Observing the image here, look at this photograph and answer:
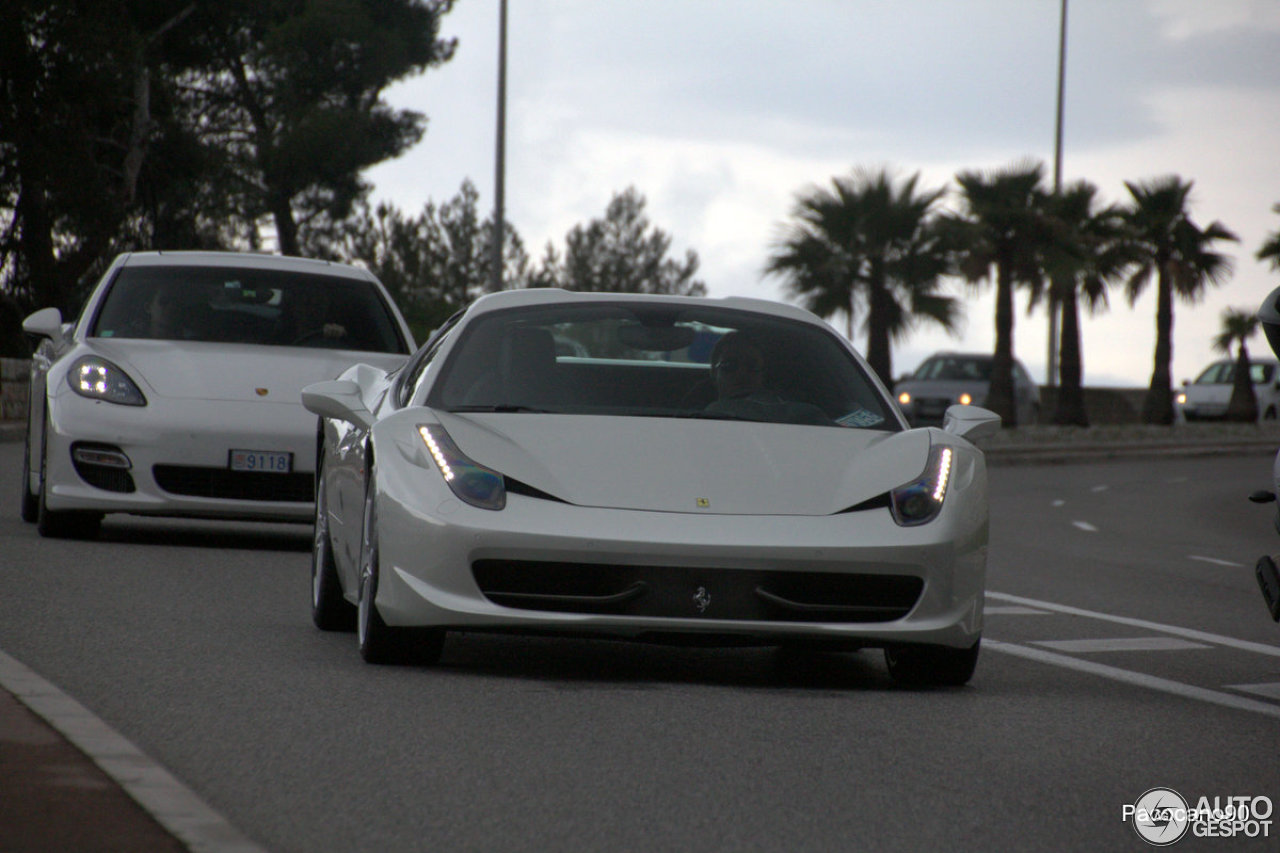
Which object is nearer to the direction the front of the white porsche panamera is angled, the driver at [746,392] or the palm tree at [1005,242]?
the driver

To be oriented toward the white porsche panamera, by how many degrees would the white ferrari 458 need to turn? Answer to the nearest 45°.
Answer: approximately 135° to its right

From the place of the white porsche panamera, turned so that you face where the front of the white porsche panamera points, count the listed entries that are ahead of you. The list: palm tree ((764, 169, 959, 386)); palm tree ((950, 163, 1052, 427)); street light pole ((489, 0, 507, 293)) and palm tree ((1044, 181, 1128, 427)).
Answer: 0

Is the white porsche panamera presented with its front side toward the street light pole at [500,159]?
no

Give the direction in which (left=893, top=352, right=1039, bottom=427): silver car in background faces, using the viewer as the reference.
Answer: facing the viewer and to the left of the viewer

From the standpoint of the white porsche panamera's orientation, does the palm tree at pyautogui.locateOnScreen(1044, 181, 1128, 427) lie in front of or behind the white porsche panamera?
behind

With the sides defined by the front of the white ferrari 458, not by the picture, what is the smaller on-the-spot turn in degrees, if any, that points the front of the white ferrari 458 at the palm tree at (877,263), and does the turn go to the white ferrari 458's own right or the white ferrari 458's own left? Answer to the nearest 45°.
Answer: approximately 180°

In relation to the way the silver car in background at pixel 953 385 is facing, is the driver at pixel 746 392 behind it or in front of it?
in front

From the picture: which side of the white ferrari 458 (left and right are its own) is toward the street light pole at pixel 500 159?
back

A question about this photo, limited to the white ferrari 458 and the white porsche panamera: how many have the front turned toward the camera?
2

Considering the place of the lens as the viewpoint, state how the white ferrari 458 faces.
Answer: facing the viewer

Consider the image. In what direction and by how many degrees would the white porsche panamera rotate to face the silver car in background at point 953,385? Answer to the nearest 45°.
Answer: approximately 135° to its left

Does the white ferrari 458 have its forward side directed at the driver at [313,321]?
no

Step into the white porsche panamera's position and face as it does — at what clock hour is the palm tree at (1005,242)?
The palm tree is roughly at 7 o'clock from the white porsche panamera.

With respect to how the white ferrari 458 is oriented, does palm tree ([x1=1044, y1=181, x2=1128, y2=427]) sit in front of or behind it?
behind

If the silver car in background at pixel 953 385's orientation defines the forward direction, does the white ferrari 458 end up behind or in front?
in front
